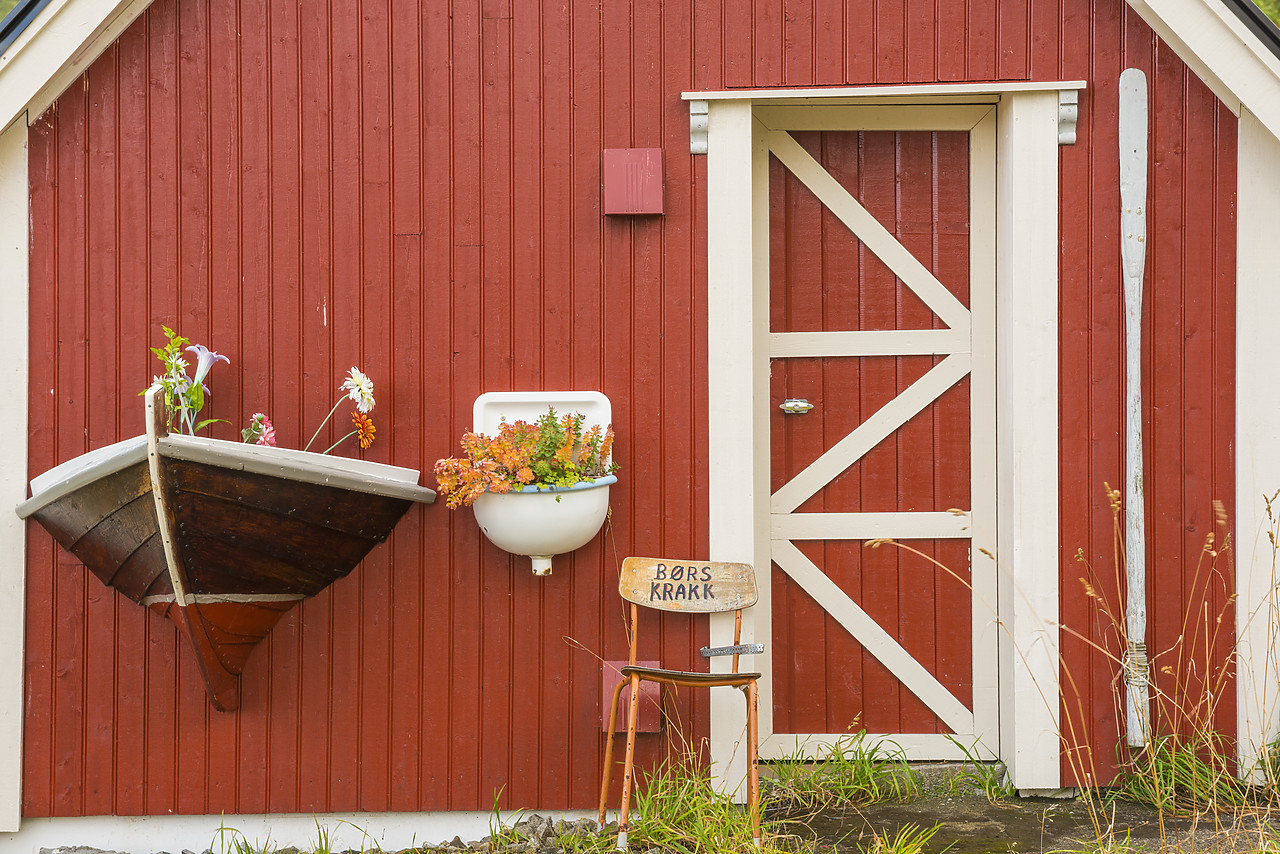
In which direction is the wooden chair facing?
toward the camera

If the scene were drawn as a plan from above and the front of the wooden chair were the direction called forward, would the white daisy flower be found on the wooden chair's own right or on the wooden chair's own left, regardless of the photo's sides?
on the wooden chair's own right

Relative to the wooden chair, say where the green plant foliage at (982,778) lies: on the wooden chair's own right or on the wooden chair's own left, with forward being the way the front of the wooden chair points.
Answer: on the wooden chair's own left

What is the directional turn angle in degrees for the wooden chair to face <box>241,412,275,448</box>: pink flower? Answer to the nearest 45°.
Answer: approximately 90° to its right

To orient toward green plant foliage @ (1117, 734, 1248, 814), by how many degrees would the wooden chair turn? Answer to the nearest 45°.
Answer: approximately 90° to its left

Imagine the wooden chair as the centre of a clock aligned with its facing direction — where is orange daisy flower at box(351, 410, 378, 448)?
The orange daisy flower is roughly at 3 o'clock from the wooden chair.

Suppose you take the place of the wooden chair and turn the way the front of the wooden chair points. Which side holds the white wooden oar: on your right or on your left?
on your left
